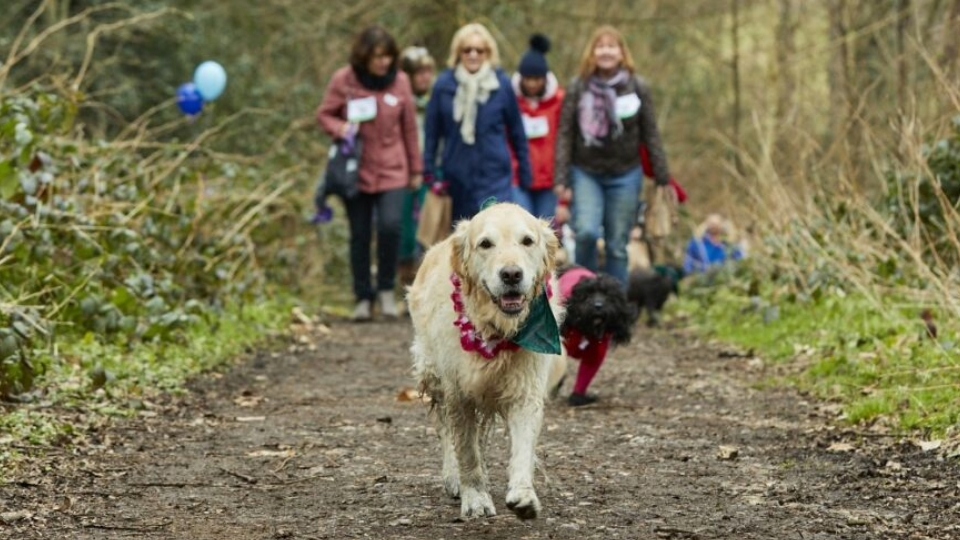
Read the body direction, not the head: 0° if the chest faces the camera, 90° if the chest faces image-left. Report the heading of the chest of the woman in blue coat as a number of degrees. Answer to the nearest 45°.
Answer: approximately 0°

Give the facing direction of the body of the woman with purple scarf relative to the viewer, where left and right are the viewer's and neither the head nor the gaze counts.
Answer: facing the viewer

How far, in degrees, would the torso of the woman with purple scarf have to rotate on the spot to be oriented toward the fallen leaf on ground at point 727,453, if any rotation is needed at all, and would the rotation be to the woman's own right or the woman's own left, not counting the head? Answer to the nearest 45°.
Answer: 0° — they already face it

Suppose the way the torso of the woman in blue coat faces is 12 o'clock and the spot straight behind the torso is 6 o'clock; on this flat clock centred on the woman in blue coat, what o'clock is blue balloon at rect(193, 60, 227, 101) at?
The blue balloon is roughly at 4 o'clock from the woman in blue coat.

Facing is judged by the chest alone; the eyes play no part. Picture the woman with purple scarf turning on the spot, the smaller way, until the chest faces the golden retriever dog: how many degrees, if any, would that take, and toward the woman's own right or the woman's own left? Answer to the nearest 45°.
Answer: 0° — they already face it

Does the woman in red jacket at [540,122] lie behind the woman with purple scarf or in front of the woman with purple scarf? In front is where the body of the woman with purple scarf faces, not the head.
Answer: behind
